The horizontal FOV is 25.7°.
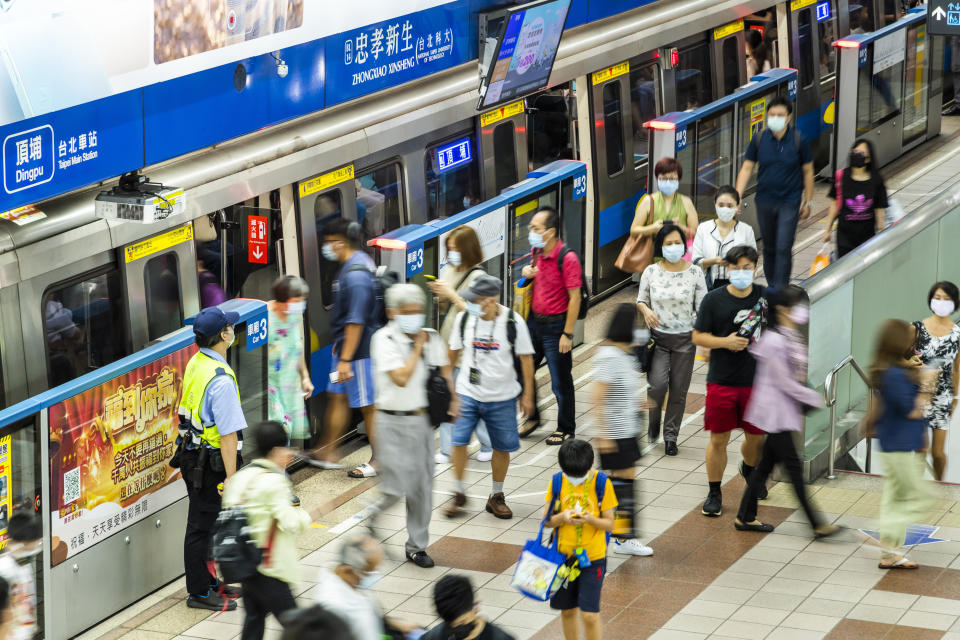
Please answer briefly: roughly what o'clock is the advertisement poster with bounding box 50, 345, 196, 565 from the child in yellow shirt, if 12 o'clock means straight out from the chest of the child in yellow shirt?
The advertisement poster is roughly at 4 o'clock from the child in yellow shirt.

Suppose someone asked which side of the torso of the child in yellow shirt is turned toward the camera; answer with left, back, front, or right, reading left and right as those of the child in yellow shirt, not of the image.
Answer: front

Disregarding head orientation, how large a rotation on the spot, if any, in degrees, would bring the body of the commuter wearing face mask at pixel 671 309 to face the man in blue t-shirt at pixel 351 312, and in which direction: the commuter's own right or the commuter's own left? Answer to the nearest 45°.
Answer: approximately 90° to the commuter's own right

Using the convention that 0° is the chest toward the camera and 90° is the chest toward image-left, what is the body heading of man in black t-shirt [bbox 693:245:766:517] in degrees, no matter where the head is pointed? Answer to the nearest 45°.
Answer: approximately 0°

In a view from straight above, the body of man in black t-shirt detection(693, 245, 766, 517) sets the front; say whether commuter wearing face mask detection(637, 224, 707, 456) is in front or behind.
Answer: behind

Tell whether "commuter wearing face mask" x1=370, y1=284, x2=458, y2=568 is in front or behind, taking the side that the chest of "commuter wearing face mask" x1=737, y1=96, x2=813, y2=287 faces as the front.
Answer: in front

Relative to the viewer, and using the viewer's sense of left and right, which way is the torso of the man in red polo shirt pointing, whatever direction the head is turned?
facing the viewer and to the left of the viewer

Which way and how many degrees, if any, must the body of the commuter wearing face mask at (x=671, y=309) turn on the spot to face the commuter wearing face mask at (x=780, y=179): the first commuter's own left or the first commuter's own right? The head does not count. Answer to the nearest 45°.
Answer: approximately 180°

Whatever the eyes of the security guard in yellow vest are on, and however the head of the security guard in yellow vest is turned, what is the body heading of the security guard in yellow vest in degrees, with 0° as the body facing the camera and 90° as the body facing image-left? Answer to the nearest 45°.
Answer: approximately 270°

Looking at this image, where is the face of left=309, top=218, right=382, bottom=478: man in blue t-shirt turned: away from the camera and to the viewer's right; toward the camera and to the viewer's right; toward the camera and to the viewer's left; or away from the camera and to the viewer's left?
toward the camera and to the viewer's left

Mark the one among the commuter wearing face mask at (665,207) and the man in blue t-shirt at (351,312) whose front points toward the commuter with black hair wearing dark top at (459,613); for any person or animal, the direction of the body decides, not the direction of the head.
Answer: the commuter wearing face mask at (665,207)

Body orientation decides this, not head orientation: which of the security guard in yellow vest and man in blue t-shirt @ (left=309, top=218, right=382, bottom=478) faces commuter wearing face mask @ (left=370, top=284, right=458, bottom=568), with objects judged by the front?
the security guard in yellow vest

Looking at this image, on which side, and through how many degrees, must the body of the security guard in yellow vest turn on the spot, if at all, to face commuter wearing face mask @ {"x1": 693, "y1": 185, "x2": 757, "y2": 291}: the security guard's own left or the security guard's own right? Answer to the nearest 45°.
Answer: approximately 45° to the security guard's own left

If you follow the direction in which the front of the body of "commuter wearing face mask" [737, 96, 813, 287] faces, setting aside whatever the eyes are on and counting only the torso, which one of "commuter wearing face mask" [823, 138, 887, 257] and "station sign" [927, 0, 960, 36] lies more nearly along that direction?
the commuter wearing face mask

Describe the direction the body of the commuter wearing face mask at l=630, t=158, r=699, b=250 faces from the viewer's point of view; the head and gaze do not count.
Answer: toward the camera

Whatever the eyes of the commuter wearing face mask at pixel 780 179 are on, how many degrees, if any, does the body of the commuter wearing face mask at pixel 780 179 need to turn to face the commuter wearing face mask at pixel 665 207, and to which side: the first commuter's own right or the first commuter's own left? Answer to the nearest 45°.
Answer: approximately 45° to the first commuter's own right

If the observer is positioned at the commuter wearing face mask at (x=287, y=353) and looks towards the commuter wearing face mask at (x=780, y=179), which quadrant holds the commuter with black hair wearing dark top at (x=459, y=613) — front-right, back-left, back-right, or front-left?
back-right

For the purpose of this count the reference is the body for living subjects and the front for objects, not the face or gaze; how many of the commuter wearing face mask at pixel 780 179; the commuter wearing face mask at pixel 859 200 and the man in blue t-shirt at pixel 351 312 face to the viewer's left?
1

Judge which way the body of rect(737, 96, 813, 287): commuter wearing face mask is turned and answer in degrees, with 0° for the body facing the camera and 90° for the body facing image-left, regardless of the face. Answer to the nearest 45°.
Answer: approximately 0°
